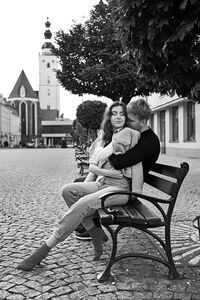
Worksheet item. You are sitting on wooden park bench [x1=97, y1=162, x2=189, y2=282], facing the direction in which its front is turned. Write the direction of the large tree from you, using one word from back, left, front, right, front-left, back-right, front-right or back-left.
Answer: right

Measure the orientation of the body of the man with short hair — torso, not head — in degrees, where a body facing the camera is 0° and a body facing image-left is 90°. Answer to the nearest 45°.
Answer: approximately 90°

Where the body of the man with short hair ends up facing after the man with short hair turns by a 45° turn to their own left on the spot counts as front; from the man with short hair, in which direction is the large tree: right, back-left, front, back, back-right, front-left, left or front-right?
back-right

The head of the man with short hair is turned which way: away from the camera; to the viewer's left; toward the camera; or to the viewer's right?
to the viewer's left

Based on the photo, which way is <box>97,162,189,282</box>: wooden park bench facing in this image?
to the viewer's left
